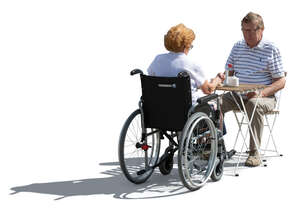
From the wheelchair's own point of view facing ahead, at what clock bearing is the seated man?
The seated man is roughly at 12 o'clock from the wheelchair.

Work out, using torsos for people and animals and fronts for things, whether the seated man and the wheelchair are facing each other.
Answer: yes

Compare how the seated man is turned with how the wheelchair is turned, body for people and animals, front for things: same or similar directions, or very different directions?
very different directions

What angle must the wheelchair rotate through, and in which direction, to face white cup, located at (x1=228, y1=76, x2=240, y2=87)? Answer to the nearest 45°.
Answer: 0° — it already faces it

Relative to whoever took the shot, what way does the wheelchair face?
facing away from the viewer and to the right of the viewer

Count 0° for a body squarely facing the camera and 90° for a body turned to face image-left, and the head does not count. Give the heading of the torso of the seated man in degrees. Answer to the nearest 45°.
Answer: approximately 45°
